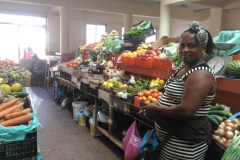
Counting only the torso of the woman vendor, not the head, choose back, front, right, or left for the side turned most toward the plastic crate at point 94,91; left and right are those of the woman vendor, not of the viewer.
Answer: right

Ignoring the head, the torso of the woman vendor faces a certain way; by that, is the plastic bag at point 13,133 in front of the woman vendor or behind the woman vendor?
in front

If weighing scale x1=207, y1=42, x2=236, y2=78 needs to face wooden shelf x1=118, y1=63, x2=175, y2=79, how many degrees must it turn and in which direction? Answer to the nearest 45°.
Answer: approximately 90° to its right

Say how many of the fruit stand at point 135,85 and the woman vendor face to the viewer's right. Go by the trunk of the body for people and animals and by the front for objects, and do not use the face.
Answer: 0

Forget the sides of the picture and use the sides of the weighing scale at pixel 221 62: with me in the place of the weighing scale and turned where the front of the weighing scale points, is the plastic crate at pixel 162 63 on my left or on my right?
on my right

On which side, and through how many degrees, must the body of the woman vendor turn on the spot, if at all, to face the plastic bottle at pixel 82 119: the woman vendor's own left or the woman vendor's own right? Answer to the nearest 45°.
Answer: approximately 90° to the woman vendor's own right

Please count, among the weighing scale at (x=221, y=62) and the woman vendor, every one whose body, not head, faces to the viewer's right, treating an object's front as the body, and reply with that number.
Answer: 0
